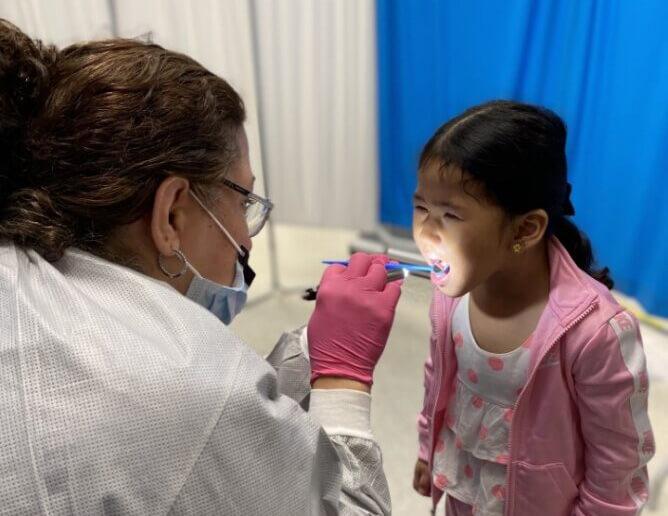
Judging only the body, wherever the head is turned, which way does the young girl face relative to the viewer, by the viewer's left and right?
facing the viewer and to the left of the viewer

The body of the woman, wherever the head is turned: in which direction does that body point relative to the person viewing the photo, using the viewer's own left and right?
facing away from the viewer and to the right of the viewer
